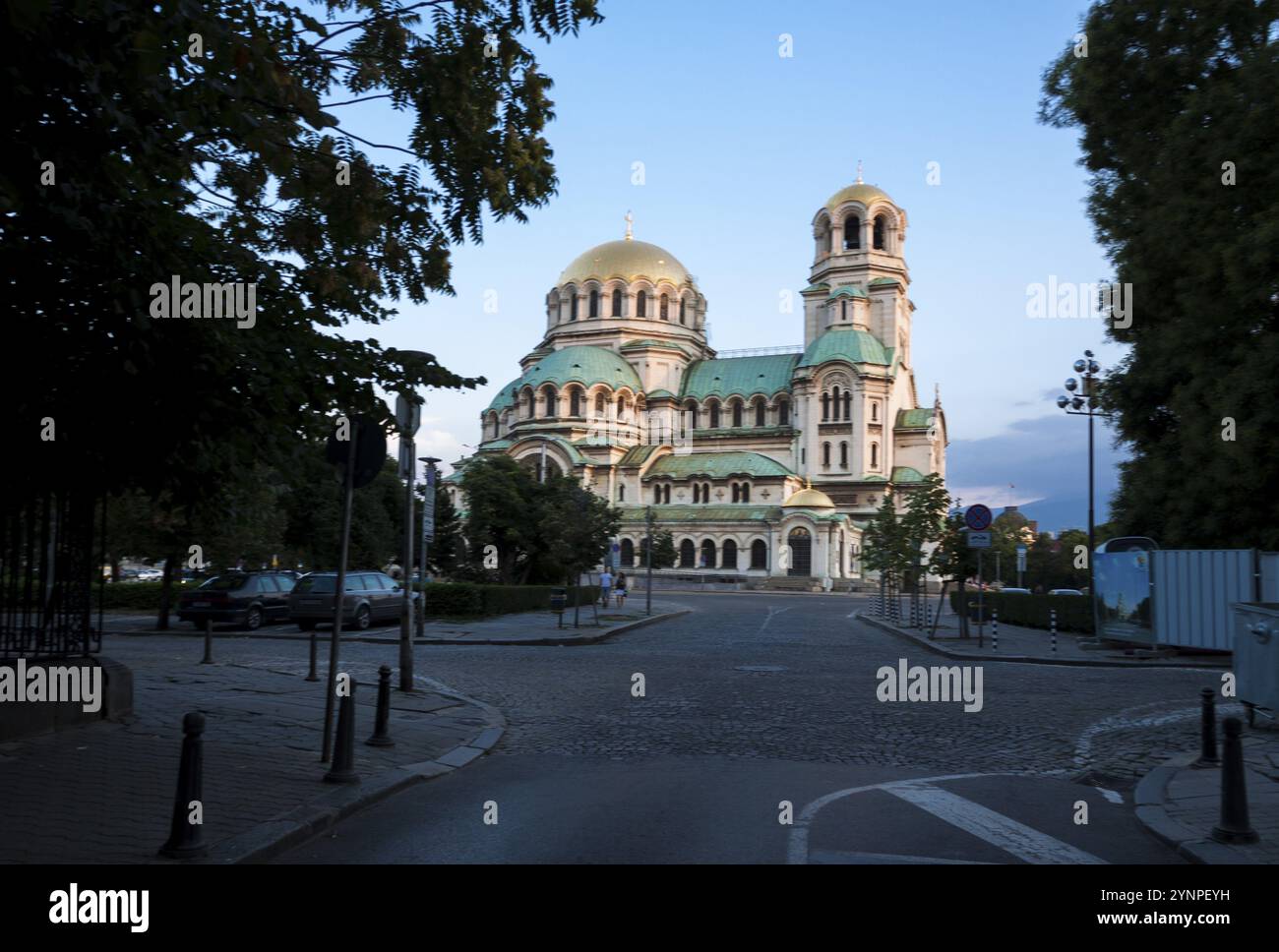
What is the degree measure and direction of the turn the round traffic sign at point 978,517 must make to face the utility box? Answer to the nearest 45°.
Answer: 0° — it already faces it

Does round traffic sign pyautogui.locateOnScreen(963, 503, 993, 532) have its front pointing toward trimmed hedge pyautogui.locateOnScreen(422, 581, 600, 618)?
no

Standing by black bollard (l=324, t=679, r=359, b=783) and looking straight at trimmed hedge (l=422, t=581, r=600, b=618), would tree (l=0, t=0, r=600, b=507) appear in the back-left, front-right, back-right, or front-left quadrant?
front-left

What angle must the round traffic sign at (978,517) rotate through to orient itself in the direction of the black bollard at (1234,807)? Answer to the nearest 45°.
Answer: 0° — it already faces it

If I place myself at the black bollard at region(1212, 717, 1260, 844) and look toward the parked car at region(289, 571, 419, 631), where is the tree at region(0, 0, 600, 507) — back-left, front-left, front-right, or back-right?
front-left

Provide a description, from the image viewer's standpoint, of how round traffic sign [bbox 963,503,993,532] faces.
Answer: facing the viewer

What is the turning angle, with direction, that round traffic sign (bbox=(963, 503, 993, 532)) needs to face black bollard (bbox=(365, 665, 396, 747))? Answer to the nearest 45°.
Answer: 0° — it already faces it

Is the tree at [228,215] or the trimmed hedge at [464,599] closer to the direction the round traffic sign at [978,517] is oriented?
the tree

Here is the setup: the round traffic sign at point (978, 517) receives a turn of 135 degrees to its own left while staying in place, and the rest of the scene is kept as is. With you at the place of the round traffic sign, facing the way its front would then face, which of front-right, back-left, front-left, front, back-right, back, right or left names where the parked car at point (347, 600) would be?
back-left

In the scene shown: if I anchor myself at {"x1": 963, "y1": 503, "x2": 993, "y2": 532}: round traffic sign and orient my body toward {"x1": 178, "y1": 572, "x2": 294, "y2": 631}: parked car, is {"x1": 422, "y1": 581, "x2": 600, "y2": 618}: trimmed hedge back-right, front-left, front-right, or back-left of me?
front-right

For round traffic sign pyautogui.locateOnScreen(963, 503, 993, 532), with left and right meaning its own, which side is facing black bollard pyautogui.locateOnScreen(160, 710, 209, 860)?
front

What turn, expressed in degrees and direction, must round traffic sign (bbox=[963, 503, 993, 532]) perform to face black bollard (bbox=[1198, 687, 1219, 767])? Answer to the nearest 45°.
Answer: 0° — it already faces it

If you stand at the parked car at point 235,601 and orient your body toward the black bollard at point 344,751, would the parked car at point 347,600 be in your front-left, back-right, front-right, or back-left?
front-left

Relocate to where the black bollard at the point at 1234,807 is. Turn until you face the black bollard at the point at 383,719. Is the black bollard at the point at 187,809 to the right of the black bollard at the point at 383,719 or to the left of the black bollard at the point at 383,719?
left

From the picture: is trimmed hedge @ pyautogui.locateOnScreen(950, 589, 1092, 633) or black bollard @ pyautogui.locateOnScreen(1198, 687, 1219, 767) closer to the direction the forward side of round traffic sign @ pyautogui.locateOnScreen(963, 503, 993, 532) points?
the black bollard

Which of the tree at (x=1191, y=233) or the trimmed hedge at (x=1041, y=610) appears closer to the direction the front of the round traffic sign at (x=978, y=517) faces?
the tree

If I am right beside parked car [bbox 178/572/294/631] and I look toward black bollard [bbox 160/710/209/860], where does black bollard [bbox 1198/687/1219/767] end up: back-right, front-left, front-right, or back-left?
front-left

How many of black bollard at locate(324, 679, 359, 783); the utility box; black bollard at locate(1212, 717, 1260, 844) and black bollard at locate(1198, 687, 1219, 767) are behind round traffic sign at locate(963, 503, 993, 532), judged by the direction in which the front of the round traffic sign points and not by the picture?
0
